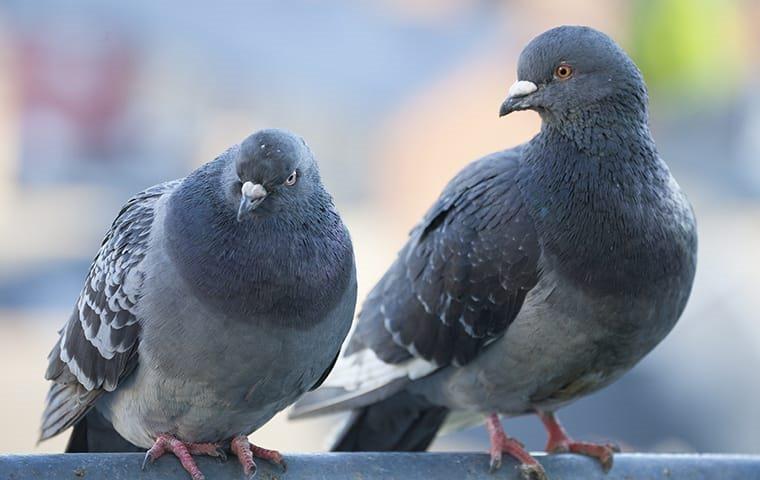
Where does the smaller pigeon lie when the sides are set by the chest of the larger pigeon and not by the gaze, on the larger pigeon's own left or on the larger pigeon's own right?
on the larger pigeon's own right

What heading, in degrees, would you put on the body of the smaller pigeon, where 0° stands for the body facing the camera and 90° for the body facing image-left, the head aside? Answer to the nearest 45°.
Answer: approximately 315°

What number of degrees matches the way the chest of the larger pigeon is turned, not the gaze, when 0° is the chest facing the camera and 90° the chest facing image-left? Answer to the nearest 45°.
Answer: approximately 315°

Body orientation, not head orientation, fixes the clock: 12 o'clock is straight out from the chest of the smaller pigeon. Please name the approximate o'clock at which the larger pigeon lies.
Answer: The larger pigeon is roughly at 10 o'clock from the smaller pigeon.
